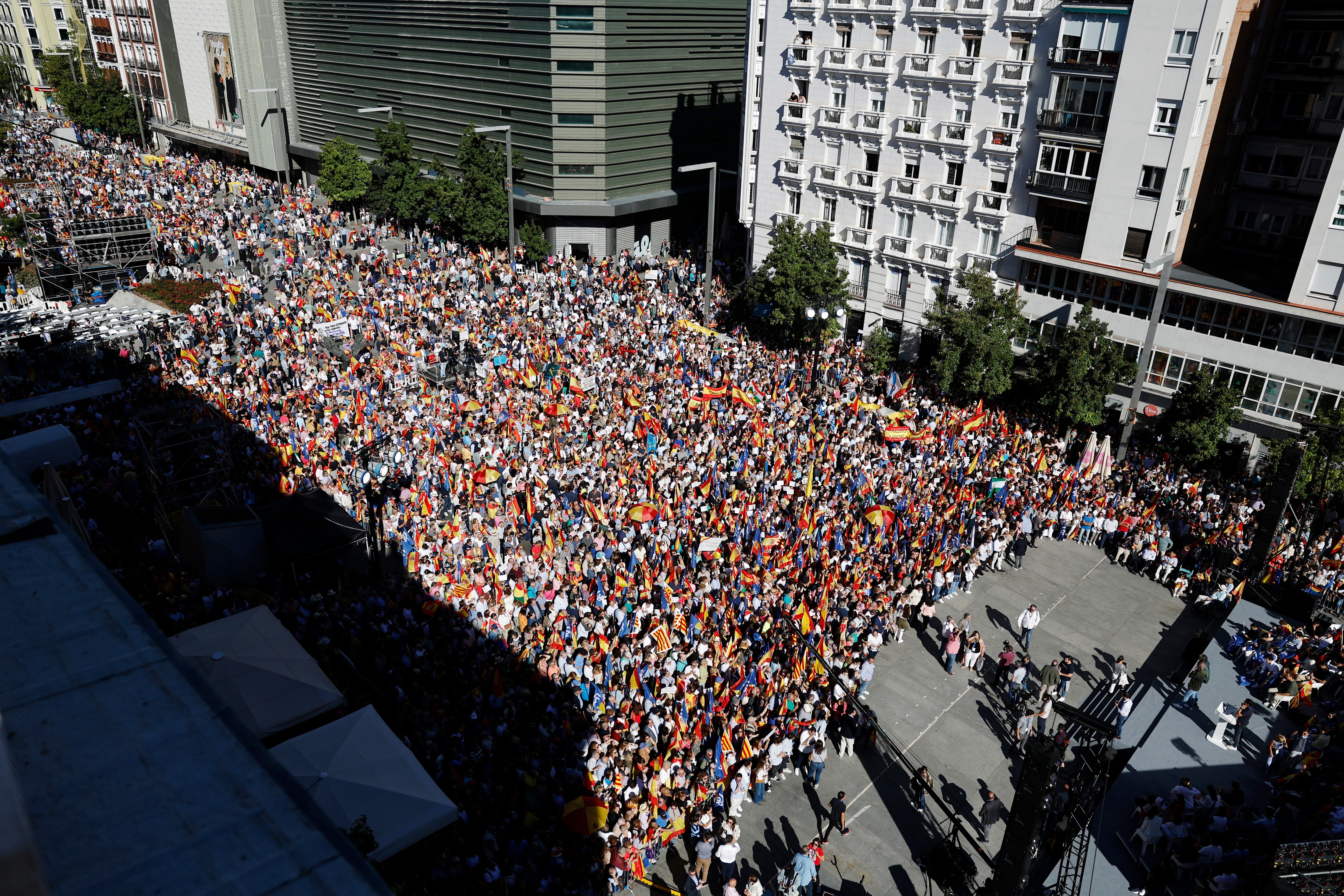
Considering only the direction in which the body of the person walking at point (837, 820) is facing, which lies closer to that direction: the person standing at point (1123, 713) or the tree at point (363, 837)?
the person standing

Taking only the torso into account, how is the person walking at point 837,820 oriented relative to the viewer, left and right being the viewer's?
facing away from the viewer and to the right of the viewer

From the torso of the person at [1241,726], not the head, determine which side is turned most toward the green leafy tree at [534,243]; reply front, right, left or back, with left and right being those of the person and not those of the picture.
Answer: front

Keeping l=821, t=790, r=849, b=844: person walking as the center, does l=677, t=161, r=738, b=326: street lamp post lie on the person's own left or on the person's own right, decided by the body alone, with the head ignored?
on the person's own left

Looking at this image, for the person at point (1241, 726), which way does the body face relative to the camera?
to the viewer's left

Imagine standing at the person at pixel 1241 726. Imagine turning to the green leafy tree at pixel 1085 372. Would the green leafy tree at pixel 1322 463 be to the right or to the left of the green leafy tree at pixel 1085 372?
right

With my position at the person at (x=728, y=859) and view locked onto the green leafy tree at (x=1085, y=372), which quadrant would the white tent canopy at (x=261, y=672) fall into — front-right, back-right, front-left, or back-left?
back-left

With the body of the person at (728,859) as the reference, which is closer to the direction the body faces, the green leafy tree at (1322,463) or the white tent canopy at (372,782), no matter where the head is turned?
the green leafy tree

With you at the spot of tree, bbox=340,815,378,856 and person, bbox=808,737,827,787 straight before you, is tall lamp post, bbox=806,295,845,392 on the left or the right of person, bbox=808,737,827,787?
left
